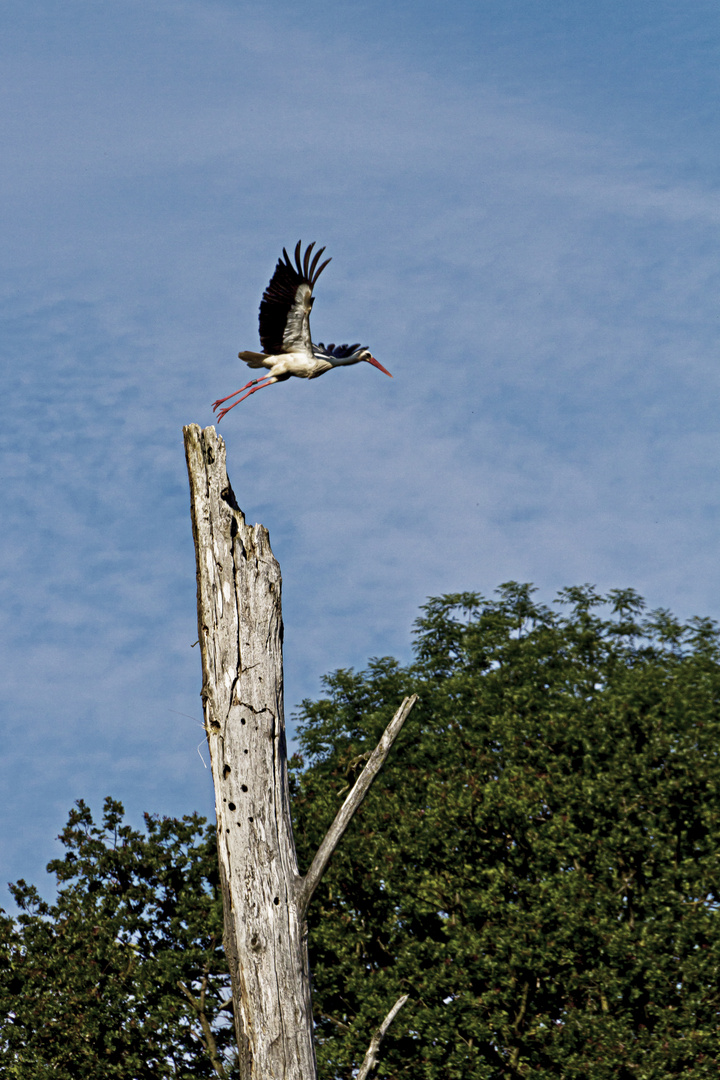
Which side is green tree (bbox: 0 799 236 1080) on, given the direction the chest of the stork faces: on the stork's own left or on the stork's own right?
on the stork's own left

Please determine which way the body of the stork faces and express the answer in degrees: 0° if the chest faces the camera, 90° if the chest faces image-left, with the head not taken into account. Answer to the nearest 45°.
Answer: approximately 270°

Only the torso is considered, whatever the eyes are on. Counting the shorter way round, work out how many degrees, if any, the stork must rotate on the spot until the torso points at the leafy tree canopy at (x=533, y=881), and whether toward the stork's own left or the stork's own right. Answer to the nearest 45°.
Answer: approximately 90° to the stork's own left
